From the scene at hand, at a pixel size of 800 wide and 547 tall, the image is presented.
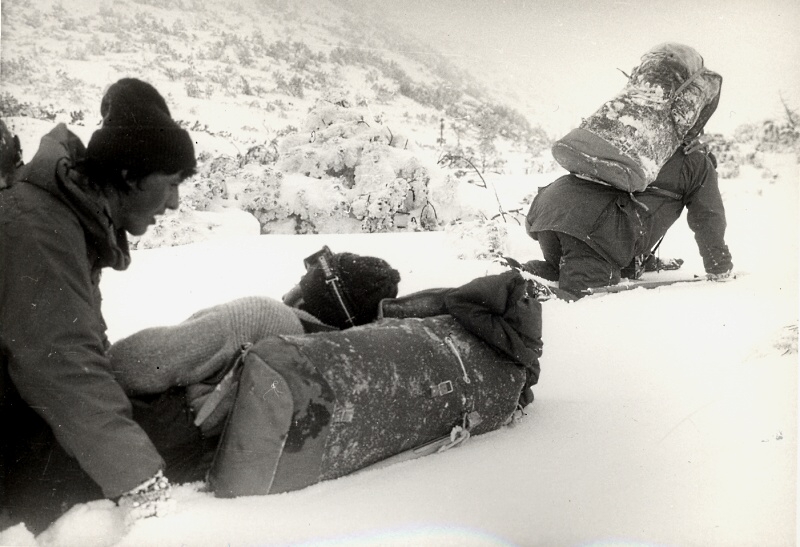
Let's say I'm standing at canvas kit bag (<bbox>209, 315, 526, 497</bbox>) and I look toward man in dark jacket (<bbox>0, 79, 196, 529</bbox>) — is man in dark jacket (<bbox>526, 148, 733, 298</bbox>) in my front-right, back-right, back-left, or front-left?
back-right

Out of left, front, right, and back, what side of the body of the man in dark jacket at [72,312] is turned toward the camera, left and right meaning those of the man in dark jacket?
right

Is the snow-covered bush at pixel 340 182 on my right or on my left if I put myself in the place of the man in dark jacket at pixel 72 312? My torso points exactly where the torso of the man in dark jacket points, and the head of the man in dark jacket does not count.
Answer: on my left

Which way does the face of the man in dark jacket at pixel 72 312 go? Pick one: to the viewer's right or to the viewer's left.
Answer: to the viewer's right
